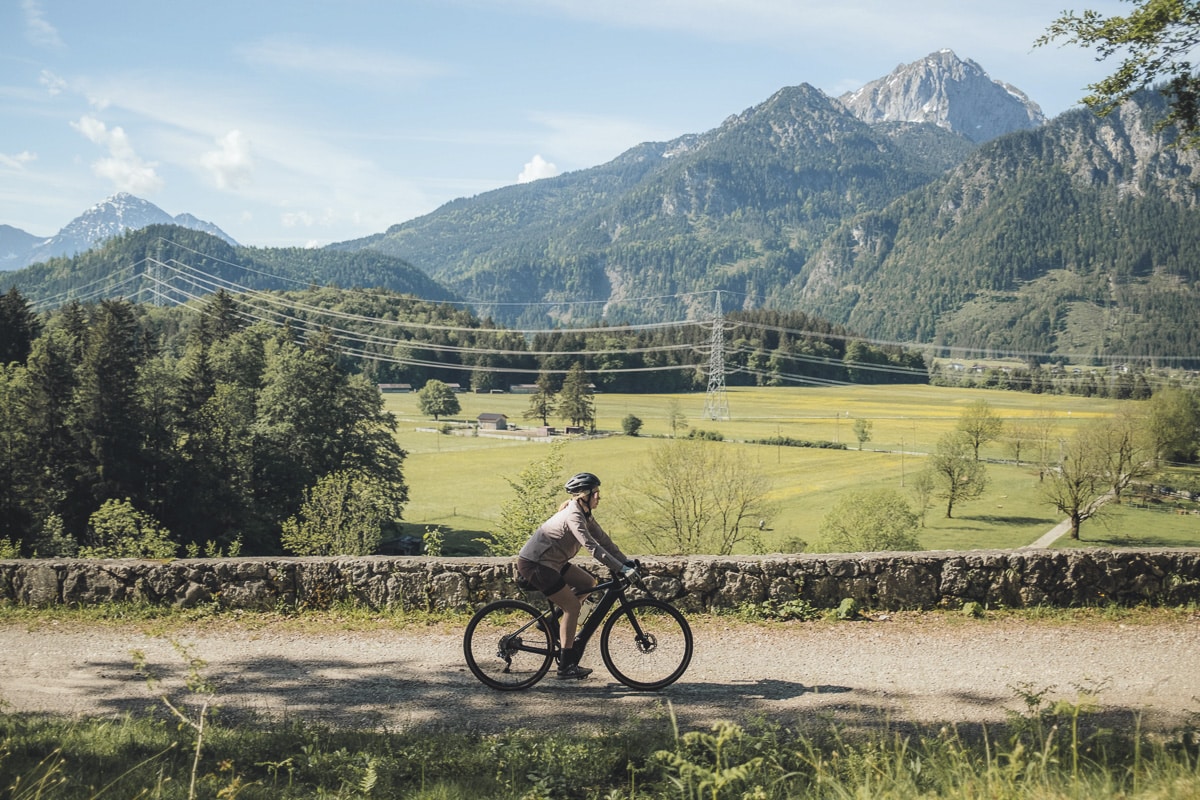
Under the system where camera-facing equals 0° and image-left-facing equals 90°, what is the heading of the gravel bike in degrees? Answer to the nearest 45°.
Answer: approximately 270°

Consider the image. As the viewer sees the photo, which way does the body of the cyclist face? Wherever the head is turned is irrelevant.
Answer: to the viewer's right

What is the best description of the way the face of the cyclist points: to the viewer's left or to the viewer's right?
to the viewer's right
